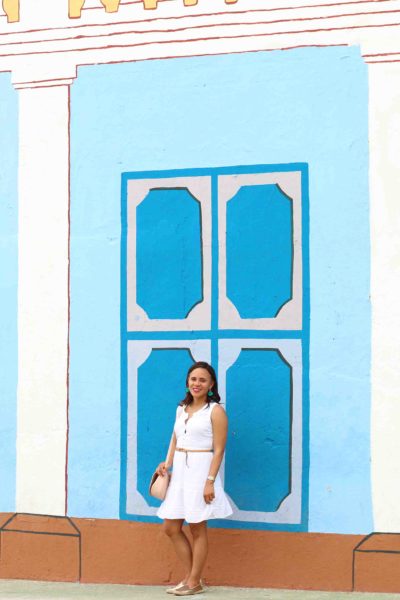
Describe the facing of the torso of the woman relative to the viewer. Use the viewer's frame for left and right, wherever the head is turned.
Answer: facing the viewer and to the left of the viewer

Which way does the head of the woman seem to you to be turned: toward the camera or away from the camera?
toward the camera
